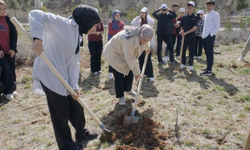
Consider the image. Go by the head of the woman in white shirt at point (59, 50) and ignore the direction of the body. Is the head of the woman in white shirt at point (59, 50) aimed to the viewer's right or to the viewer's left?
to the viewer's right

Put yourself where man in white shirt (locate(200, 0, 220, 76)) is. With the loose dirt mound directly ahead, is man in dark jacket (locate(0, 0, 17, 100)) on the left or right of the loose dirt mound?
right

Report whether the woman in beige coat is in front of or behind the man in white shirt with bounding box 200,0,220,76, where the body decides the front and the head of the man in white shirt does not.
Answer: in front

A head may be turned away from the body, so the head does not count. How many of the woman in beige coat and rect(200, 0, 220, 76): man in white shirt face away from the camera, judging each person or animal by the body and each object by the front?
0

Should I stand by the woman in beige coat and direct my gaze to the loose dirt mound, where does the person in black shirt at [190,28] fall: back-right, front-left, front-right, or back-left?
back-left

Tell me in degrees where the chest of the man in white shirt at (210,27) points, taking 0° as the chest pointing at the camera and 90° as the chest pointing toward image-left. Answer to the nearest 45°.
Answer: approximately 45°

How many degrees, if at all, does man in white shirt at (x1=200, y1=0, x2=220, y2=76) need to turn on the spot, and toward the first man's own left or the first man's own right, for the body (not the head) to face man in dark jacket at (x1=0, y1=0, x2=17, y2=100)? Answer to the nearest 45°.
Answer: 0° — they already face them

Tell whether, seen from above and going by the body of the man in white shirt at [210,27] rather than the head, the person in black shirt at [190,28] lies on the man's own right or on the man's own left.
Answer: on the man's own right

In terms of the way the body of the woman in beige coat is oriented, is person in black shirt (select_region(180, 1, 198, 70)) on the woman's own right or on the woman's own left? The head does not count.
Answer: on the woman's own left
